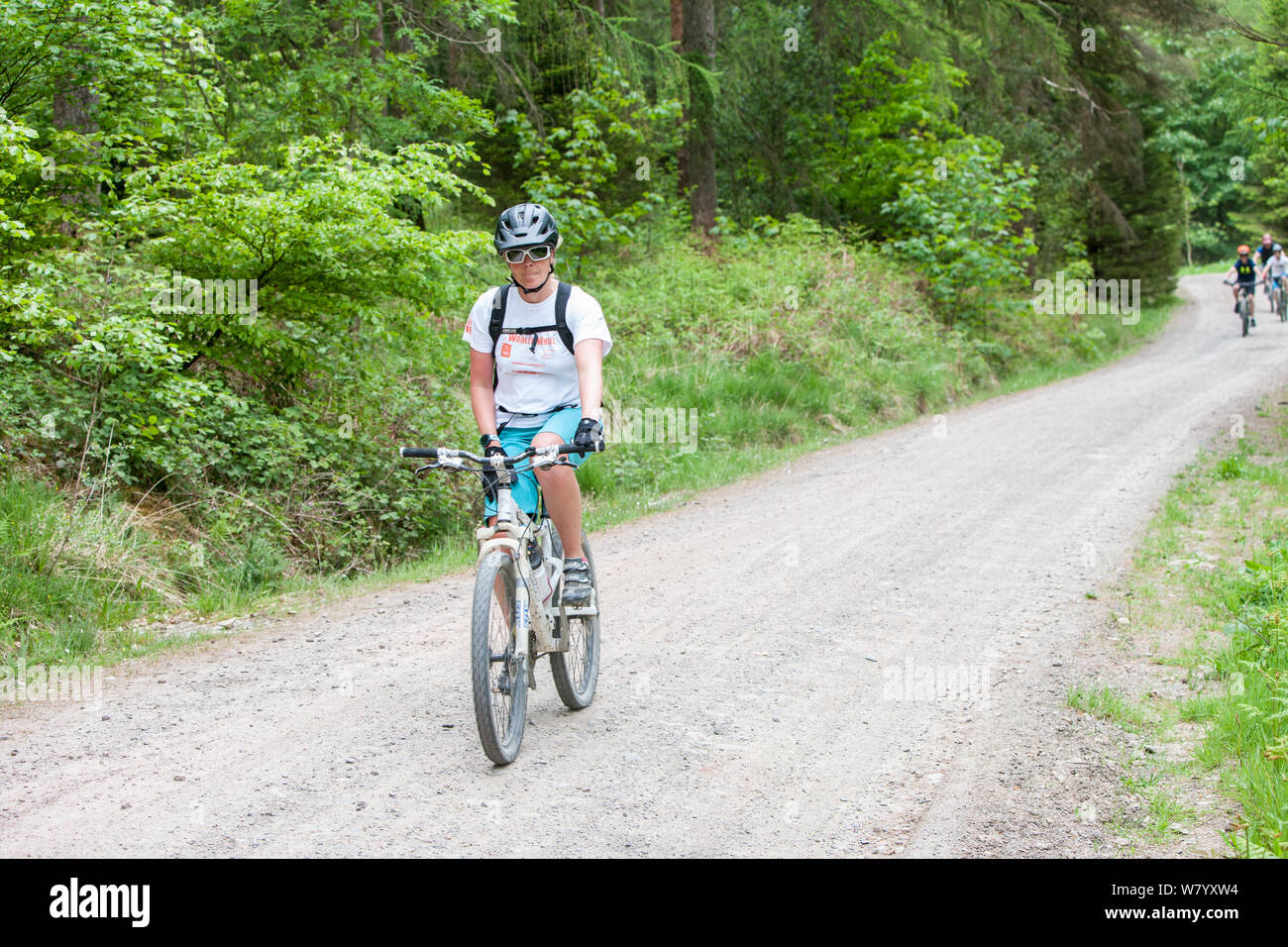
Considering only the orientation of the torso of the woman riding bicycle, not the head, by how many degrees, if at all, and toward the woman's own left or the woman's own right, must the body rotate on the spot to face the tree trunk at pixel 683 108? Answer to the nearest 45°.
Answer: approximately 180°

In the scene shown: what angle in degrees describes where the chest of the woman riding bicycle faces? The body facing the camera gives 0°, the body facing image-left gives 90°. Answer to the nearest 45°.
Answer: approximately 0°

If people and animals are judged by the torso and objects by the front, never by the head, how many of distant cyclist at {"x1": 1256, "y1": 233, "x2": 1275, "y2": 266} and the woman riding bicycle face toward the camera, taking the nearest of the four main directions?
2

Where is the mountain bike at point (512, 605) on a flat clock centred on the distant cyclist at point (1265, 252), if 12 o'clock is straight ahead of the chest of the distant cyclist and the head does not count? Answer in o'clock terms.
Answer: The mountain bike is roughly at 12 o'clock from the distant cyclist.

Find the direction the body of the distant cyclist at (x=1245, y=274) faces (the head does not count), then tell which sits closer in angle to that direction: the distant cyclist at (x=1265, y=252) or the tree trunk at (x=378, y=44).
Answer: the tree trunk

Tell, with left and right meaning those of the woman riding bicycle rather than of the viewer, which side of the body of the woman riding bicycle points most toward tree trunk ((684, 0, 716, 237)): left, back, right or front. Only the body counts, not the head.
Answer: back

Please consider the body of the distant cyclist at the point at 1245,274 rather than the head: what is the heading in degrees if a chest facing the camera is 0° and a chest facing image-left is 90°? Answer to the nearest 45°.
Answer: approximately 0°
